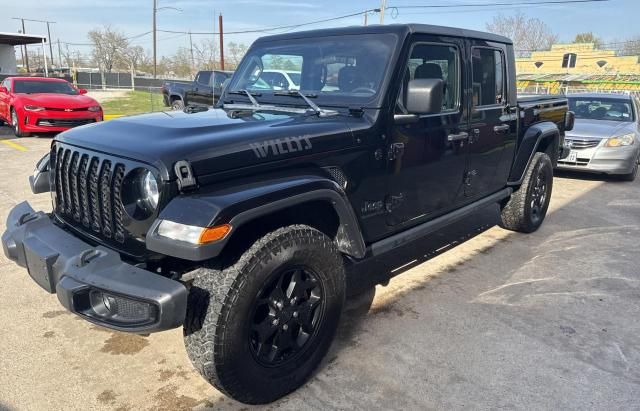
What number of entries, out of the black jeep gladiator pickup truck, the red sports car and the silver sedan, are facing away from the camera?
0

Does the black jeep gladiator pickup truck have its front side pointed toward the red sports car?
no

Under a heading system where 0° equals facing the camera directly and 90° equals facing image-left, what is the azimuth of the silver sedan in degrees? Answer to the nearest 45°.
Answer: approximately 45°

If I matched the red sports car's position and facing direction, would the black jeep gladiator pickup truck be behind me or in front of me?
in front

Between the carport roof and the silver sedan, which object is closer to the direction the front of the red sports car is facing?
the silver sedan

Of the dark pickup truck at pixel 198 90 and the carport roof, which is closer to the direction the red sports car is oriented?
the dark pickup truck

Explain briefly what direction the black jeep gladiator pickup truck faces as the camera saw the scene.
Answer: facing the viewer and to the left of the viewer

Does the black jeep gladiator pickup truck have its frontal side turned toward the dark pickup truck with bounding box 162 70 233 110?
no

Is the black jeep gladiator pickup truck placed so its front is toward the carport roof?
no

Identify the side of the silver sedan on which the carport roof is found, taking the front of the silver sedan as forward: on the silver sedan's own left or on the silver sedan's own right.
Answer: on the silver sedan's own right

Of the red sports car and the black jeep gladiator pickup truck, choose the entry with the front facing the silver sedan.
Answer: the red sports car

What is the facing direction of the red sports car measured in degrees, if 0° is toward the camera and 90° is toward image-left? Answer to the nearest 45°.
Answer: approximately 315°

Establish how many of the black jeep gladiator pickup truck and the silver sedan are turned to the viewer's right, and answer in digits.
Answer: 0

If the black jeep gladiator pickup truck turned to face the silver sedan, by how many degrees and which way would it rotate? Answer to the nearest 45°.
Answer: approximately 180°

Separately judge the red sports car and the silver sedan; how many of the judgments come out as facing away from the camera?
0

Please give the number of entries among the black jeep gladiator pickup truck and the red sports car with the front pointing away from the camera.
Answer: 0

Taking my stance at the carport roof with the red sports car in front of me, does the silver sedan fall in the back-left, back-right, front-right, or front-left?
front-left

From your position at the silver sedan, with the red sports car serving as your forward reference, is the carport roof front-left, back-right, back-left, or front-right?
front-right

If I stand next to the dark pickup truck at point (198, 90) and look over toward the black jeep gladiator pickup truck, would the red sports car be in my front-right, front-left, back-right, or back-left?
front-right
